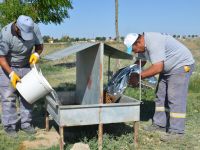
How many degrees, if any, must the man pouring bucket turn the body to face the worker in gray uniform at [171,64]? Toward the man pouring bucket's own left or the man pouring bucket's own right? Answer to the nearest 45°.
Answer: approximately 45° to the man pouring bucket's own left

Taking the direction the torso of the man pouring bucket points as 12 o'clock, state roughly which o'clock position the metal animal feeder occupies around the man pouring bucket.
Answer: The metal animal feeder is roughly at 12 o'clock from the man pouring bucket.

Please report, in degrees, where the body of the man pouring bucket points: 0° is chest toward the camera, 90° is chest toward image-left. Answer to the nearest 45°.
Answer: approximately 315°

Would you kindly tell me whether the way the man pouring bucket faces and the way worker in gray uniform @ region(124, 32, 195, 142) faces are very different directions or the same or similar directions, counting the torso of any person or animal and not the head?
very different directions

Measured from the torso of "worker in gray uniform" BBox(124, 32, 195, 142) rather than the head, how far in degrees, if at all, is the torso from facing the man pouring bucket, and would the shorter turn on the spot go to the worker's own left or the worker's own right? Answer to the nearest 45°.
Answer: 0° — they already face them

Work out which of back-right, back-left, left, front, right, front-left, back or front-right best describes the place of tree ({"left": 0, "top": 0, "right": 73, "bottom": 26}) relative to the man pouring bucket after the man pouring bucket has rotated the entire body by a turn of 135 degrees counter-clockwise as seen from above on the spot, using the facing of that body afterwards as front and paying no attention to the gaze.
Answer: front

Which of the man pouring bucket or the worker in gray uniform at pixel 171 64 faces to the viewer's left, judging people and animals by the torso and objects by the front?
the worker in gray uniform

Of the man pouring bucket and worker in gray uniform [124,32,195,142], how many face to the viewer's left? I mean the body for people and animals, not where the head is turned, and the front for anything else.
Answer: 1

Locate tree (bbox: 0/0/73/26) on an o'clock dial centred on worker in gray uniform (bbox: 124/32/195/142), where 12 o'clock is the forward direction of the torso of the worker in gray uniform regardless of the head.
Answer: The tree is roughly at 2 o'clock from the worker in gray uniform.

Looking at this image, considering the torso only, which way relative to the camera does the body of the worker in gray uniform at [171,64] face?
to the viewer's left
